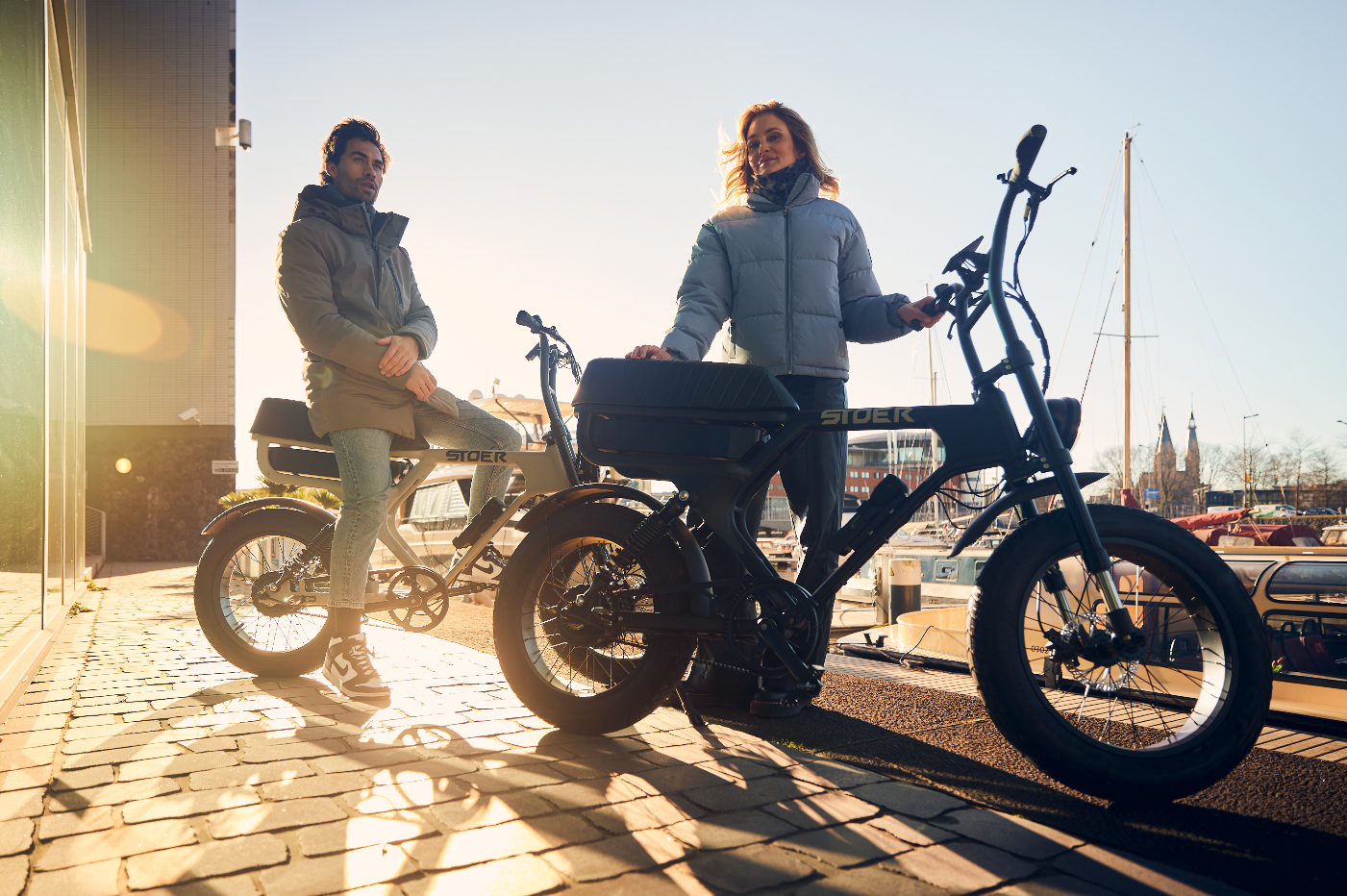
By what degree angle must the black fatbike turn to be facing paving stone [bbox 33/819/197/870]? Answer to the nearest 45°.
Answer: approximately 90° to its right

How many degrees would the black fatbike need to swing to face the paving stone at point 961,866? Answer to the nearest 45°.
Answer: approximately 45° to its right

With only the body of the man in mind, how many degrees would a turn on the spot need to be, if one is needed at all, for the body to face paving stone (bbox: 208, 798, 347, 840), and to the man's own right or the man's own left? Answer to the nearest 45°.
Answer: approximately 45° to the man's own right

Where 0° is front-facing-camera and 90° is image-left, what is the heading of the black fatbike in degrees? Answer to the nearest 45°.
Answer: approximately 315°

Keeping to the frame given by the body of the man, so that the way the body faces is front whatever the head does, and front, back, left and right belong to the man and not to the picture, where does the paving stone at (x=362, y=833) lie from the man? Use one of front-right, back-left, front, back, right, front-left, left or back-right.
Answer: front-right

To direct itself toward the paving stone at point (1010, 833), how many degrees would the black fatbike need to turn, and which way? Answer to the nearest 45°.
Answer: approximately 45° to its right

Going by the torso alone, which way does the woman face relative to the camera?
toward the camera

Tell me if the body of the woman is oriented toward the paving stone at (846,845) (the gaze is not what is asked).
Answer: yes

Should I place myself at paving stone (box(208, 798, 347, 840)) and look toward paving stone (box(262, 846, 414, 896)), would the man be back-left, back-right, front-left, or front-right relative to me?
back-left

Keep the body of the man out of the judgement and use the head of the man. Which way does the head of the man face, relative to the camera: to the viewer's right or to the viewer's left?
to the viewer's right

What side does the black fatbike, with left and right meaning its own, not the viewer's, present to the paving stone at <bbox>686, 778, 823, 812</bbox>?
right

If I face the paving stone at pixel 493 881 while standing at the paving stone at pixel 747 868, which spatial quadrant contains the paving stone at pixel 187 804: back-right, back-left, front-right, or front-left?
front-right
